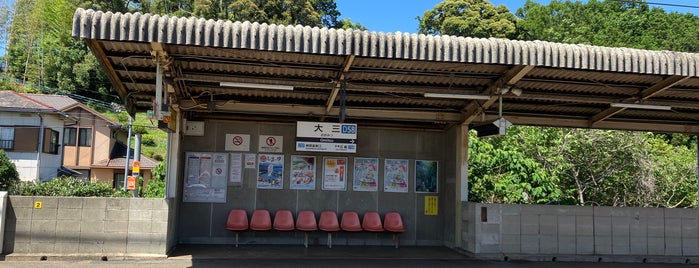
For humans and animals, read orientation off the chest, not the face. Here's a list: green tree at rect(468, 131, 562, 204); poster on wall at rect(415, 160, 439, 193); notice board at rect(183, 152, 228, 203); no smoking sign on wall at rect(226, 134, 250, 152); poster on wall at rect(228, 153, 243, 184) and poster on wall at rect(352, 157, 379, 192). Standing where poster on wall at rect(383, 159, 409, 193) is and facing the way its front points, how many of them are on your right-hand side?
4

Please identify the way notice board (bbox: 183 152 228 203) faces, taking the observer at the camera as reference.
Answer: facing the viewer

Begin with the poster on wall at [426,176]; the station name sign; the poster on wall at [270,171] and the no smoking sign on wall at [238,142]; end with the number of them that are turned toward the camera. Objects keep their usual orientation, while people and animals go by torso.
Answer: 4

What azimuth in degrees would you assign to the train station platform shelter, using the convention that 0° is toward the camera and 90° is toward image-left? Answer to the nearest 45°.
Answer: approximately 0°

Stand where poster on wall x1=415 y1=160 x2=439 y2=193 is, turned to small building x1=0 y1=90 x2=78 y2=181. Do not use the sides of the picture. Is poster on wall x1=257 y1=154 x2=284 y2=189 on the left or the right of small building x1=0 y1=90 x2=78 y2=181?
left

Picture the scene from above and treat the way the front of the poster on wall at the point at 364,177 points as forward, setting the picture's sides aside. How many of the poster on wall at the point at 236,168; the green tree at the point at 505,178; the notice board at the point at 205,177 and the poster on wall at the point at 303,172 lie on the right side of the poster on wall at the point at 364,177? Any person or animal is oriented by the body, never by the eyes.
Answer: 3

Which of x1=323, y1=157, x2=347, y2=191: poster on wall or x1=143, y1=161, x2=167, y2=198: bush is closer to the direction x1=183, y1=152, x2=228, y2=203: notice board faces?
the poster on wall

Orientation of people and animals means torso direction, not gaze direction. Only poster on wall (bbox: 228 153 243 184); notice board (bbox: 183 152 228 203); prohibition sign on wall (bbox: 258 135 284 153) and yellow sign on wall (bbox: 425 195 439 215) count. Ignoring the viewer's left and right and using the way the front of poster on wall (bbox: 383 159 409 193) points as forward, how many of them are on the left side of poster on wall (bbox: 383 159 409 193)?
1

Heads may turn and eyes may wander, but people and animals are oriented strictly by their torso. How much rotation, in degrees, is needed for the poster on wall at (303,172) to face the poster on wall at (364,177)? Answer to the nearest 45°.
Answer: approximately 90° to its left

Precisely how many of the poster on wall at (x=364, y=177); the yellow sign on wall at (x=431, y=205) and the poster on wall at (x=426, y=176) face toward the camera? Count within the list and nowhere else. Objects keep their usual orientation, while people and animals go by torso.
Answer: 3

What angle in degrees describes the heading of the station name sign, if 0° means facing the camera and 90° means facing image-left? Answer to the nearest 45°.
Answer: approximately 0°

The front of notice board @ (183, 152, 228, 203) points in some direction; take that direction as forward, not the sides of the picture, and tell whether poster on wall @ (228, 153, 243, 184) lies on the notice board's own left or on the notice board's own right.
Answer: on the notice board's own left

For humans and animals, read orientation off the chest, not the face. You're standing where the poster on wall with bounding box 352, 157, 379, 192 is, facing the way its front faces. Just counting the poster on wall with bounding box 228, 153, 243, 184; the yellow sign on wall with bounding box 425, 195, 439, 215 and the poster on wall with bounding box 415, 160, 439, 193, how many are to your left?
2

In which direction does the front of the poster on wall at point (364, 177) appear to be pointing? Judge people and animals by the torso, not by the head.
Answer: toward the camera

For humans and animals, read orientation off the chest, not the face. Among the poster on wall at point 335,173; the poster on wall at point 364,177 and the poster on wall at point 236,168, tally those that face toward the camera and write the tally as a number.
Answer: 3

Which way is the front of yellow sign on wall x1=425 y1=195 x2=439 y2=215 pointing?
toward the camera

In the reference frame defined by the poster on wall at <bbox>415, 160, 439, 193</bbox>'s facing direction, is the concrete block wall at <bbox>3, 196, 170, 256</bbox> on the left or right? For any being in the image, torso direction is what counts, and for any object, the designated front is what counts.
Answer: on its right
